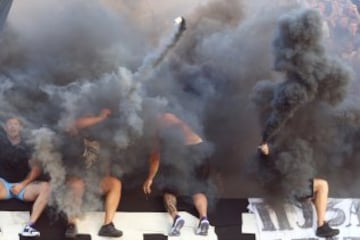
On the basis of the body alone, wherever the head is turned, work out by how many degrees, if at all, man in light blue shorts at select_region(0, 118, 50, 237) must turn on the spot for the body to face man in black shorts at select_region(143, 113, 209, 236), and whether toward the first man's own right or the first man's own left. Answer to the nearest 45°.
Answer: approximately 90° to the first man's own left

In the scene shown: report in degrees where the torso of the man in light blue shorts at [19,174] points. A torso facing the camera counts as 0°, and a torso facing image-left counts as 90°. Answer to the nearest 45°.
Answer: approximately 0°

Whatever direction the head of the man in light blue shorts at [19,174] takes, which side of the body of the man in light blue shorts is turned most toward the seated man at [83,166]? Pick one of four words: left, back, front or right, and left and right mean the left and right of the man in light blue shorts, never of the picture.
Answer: left
